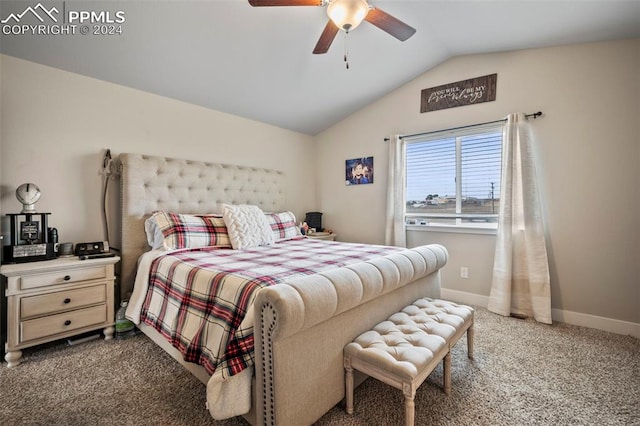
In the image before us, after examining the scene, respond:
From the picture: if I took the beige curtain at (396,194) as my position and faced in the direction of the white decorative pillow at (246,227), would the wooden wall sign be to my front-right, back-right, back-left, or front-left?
back-left

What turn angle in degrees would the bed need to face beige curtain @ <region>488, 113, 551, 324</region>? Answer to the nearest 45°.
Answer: approximately 90° to its left

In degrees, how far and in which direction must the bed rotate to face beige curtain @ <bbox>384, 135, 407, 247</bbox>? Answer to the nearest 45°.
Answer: approximately 90° to its left

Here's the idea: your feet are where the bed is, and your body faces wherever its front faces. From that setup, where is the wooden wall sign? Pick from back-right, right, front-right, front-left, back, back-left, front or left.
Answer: left

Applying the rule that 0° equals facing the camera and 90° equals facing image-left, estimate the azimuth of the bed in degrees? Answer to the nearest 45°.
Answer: approximately 315°

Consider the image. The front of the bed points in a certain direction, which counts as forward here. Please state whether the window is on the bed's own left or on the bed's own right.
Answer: on the bed's own left
